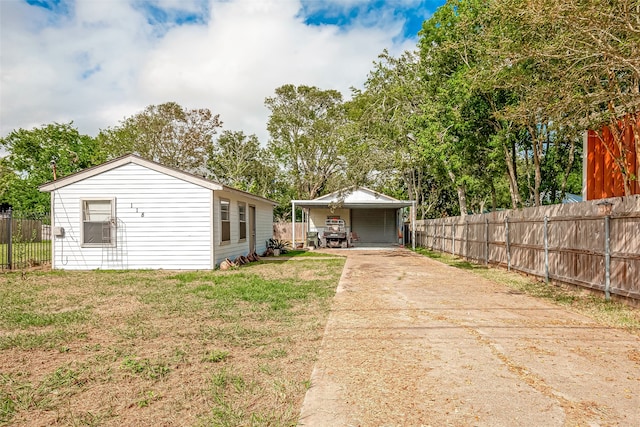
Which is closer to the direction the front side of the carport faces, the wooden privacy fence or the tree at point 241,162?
the wooden privacy fence

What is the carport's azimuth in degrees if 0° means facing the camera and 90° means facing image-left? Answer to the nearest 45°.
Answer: approximately 0°

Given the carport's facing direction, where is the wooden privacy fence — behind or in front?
in front

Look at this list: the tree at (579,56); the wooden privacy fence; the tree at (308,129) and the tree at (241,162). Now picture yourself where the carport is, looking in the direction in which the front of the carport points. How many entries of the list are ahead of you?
2

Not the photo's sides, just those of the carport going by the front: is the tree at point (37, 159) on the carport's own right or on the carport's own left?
on the carport's own right

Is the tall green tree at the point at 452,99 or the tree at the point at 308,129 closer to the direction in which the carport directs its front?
the tall green tree

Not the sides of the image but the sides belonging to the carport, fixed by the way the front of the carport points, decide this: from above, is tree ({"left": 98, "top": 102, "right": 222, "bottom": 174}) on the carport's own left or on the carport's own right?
on the carport's own right

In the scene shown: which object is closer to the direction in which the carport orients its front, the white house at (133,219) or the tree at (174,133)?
the white house
